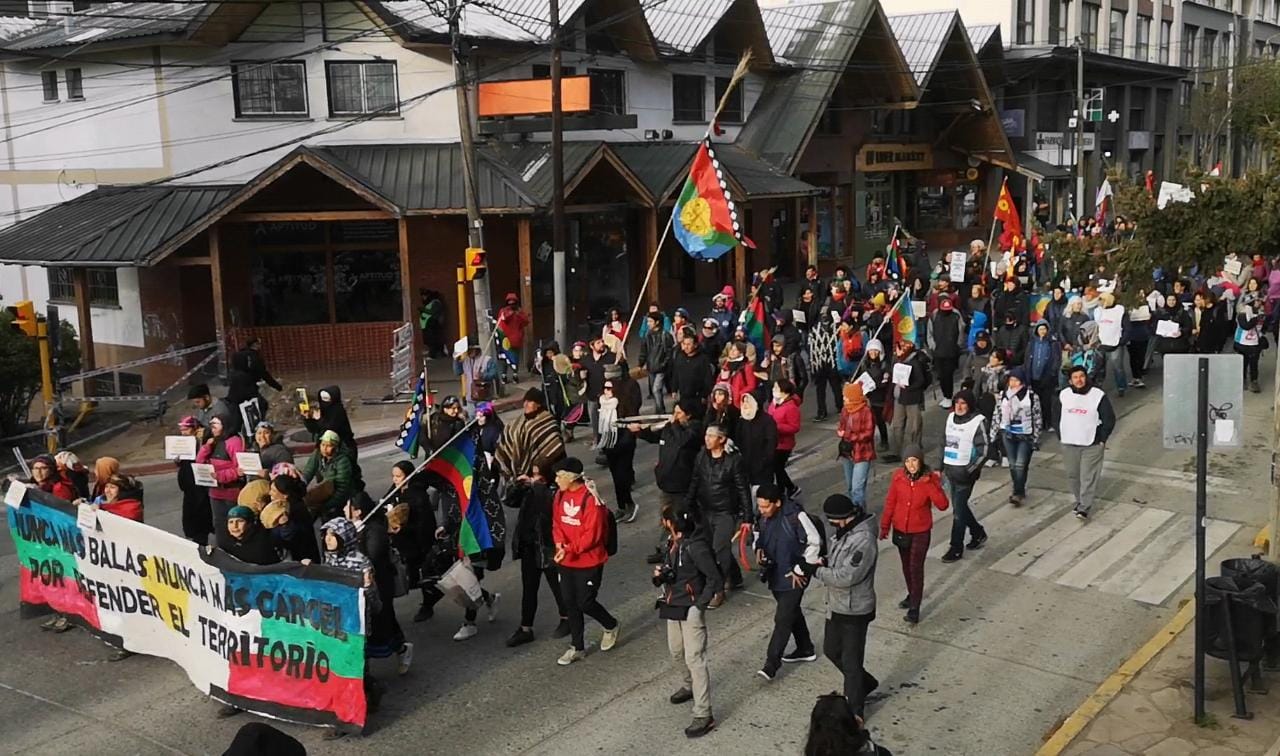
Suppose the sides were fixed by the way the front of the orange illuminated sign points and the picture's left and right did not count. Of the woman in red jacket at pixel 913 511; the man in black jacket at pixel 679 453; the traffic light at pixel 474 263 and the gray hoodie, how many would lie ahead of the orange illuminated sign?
4

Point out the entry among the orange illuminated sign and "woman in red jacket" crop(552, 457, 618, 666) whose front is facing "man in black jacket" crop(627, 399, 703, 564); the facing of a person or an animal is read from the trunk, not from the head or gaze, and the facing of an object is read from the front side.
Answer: the orange illuminated sign

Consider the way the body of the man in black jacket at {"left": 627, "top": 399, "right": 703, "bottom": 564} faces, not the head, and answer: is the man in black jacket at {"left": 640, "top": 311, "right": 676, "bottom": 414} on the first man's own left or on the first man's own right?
on the first man's own right

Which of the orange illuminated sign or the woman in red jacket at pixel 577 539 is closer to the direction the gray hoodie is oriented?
the woman in red jacket

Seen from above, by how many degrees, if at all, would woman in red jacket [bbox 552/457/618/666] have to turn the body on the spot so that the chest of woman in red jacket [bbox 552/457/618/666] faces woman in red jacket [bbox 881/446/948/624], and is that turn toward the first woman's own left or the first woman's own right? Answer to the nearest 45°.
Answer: approximately 135° to the first woman's own left

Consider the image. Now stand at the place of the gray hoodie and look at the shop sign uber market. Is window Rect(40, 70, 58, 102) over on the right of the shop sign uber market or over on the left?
left

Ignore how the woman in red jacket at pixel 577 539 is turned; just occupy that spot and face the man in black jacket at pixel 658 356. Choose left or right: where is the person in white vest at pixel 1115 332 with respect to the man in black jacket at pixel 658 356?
right

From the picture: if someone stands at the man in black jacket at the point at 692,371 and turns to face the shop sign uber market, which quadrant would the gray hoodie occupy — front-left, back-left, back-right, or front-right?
back-right

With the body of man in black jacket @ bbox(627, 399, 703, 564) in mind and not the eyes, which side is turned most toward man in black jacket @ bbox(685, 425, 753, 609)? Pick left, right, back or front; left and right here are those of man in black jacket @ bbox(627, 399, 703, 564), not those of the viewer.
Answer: left

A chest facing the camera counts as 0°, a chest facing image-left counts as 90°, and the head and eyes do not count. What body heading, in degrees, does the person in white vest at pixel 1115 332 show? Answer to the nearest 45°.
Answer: approximately 45°

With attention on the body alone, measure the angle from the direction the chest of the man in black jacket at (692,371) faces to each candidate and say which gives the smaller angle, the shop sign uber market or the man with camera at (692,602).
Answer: the man with camera
